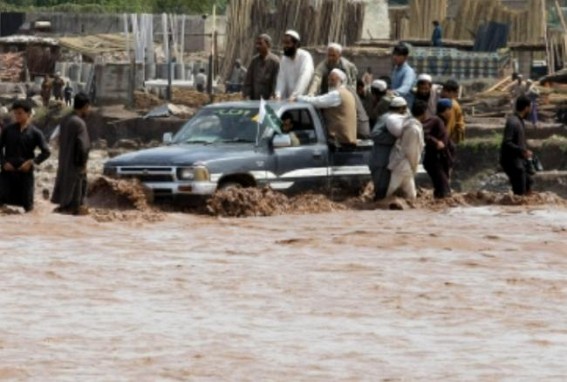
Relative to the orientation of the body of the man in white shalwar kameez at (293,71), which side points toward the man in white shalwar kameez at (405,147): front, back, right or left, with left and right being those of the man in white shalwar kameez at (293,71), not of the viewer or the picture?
left

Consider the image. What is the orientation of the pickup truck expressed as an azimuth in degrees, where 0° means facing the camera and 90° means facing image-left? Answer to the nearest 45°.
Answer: approximately 45°

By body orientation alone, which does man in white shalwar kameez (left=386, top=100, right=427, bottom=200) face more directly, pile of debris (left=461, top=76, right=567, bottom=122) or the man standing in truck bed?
the pile of debris
